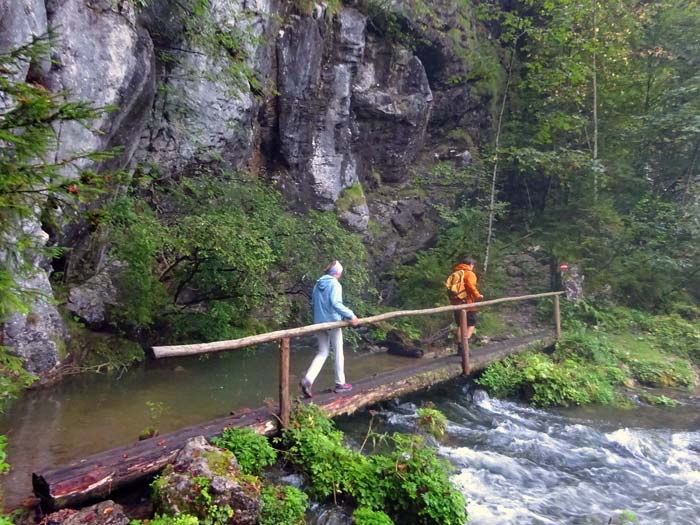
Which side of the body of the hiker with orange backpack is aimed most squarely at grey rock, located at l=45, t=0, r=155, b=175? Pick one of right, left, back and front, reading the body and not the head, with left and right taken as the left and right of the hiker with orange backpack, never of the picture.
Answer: back

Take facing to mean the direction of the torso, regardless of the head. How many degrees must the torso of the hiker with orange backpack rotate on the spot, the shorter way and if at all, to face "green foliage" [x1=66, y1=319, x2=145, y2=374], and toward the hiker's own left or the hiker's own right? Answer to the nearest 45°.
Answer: approximately 135° to the hiker's own left

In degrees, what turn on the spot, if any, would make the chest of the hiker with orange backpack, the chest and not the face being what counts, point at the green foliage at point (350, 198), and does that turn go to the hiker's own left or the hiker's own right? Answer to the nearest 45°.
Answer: approximately 90° to the hiker's own left

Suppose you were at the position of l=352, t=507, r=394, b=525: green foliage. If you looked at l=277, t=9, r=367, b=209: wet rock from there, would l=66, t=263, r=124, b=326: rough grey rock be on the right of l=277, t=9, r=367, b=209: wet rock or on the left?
left

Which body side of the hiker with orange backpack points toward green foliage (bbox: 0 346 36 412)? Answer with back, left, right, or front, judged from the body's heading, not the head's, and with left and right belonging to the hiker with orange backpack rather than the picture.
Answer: back

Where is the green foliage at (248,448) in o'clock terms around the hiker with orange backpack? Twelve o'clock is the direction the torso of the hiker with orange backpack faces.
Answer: The green foliage is roughly at 5 o'clock from the hiker with orange backpack.

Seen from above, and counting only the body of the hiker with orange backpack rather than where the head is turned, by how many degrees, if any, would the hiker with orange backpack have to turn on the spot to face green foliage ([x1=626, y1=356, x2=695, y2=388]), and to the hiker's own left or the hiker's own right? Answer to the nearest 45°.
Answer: approximately 45° to the hiker's own right

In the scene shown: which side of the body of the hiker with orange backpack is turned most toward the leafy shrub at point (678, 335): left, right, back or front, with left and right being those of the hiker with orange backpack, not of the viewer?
front

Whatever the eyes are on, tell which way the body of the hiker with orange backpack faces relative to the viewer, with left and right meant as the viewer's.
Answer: facing away from the viewer and to the right of the viewer

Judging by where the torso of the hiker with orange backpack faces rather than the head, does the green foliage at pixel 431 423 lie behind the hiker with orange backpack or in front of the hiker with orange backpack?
behind
